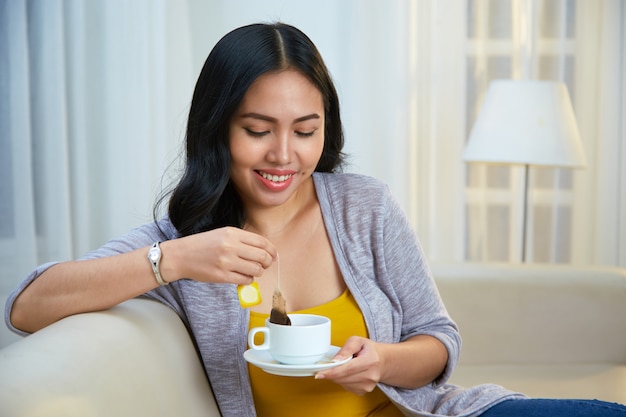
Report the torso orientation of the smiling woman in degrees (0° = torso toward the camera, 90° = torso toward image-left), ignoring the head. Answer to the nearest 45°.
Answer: approximately 0°
